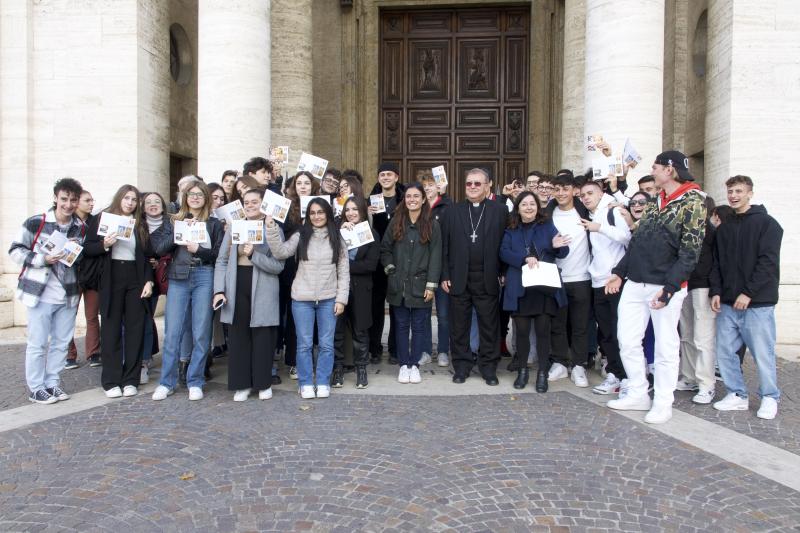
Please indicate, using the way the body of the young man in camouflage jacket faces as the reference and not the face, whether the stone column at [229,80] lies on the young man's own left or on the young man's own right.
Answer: on the young man's own right

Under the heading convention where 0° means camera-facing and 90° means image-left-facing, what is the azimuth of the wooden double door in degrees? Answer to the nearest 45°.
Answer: approximately 0°

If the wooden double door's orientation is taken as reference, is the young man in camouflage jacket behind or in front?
in front

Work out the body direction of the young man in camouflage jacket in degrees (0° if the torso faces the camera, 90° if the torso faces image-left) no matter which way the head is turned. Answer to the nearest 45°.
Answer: approximately 45°

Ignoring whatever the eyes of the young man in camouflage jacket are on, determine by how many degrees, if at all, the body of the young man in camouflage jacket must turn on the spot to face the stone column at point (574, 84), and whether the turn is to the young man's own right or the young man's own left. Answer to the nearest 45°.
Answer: approximately 135° to the young man's own right

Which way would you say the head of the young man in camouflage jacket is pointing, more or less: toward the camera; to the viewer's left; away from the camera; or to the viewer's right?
to the viewer's left

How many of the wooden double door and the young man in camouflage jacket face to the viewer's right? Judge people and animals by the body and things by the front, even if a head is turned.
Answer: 0

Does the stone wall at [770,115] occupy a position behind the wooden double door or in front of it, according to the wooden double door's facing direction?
in front

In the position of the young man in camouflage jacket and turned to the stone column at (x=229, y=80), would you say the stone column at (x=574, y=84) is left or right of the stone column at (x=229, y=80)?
right

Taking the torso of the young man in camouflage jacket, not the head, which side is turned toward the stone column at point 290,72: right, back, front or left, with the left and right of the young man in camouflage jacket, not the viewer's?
right

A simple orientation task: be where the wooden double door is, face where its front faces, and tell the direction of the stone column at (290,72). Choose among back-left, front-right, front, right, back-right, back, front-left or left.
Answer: front-right
